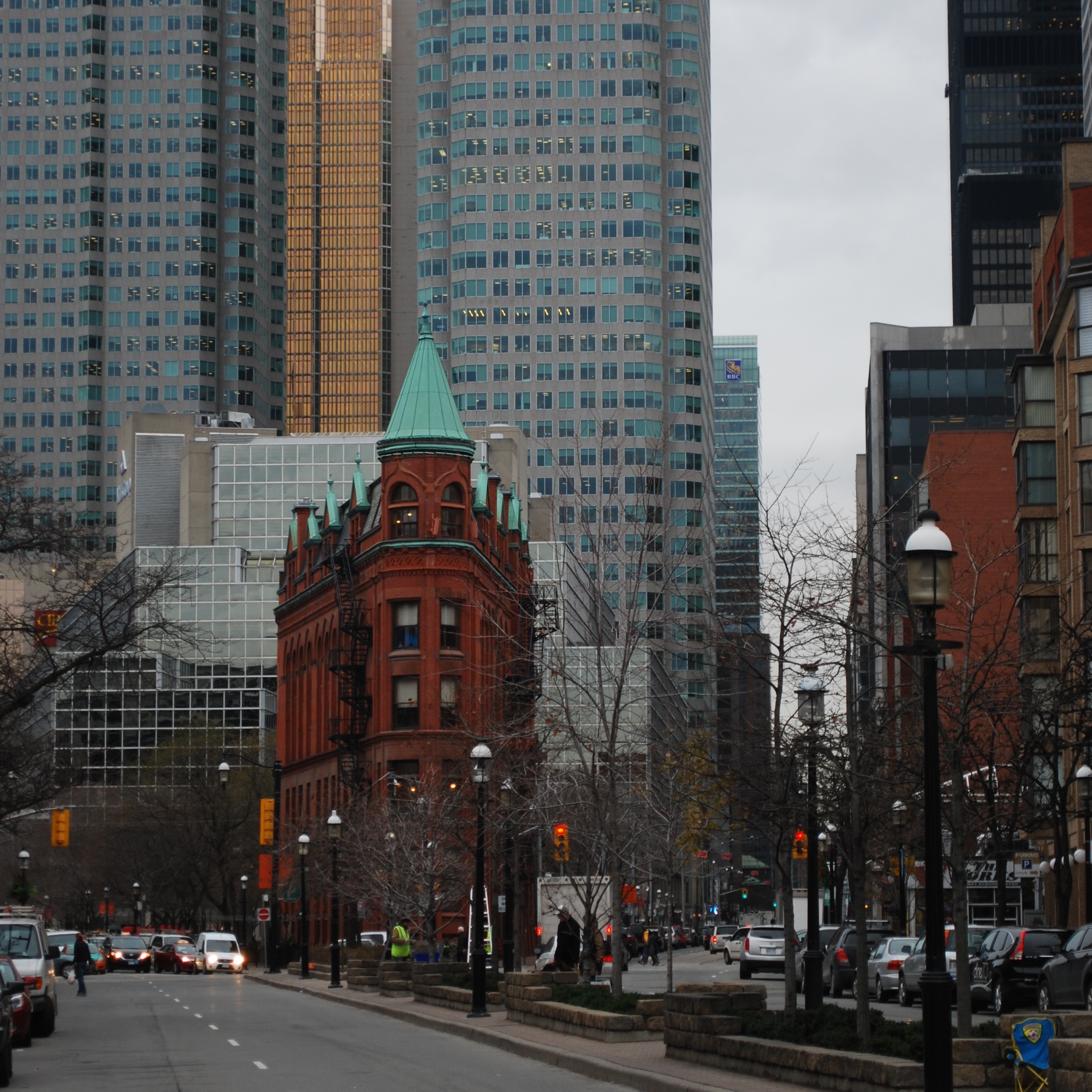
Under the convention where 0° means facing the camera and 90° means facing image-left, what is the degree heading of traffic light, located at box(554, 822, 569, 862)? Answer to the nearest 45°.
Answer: approximately 0°

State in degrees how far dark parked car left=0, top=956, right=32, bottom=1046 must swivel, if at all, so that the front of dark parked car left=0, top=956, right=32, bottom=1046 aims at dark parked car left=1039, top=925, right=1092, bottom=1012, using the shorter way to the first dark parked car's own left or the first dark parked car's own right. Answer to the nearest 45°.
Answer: approximately 90° to the first dark parked car's own left

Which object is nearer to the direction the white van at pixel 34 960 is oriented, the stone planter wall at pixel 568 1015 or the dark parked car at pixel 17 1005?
the dark parked car

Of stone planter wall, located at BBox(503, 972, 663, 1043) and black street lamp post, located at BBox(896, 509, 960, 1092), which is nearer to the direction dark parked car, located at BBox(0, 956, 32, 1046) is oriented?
the black street lamp post

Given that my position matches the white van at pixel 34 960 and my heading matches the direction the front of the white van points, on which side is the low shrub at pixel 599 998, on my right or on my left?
on my left

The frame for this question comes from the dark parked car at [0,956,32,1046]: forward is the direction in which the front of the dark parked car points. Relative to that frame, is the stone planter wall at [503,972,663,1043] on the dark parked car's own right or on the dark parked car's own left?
on the dark parked car's own left

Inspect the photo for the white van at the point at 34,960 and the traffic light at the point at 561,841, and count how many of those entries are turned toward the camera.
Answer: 2

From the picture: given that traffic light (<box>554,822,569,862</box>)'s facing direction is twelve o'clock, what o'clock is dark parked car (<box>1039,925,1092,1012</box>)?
The dark parked car is roughly at 11 o'clock from the traffic light.

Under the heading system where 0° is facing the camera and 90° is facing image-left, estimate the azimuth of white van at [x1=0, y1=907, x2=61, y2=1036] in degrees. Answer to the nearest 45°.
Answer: approximately 0°
